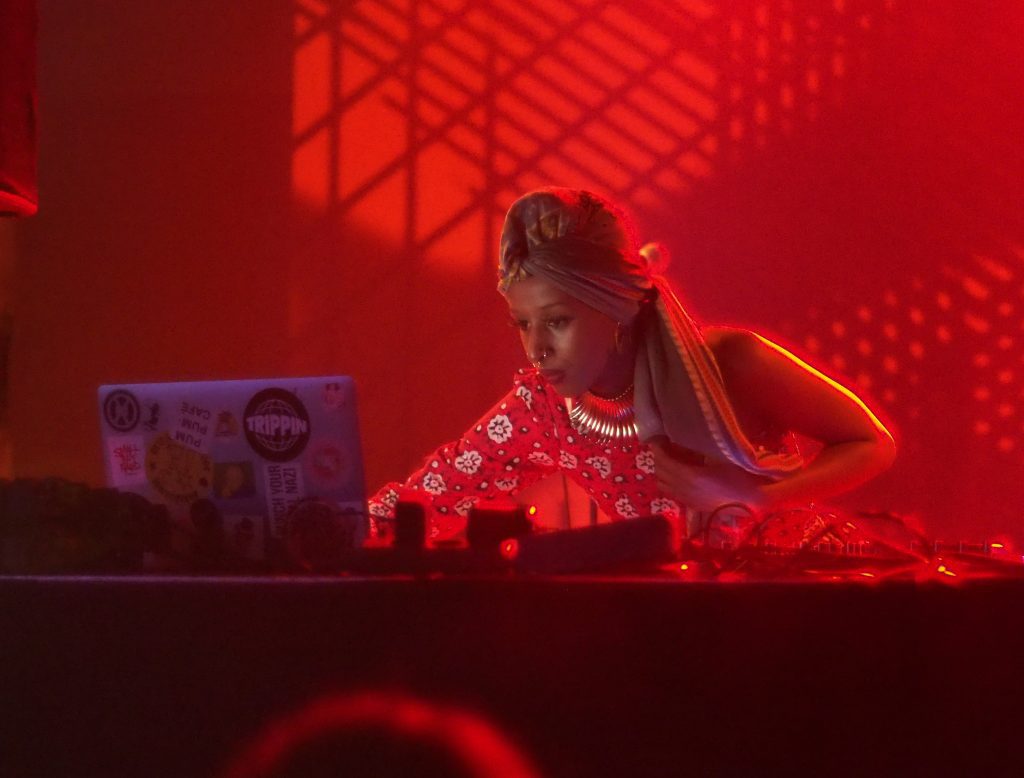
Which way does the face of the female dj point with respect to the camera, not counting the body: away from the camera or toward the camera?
toward the camera

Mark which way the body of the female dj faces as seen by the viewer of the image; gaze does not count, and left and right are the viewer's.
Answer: facing the viewer and to the left of the viewer
